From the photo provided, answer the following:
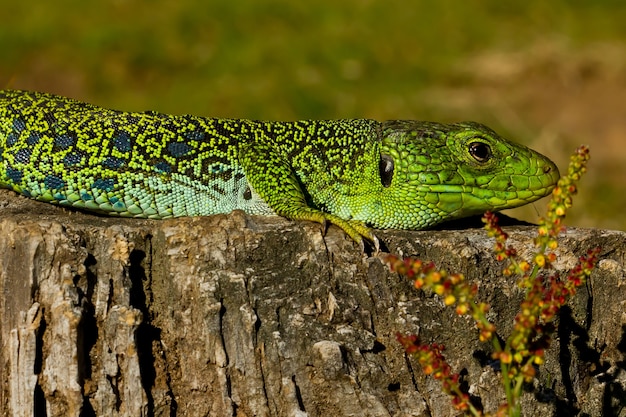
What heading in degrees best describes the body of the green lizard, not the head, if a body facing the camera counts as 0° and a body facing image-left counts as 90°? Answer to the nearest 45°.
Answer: approximately 270°
